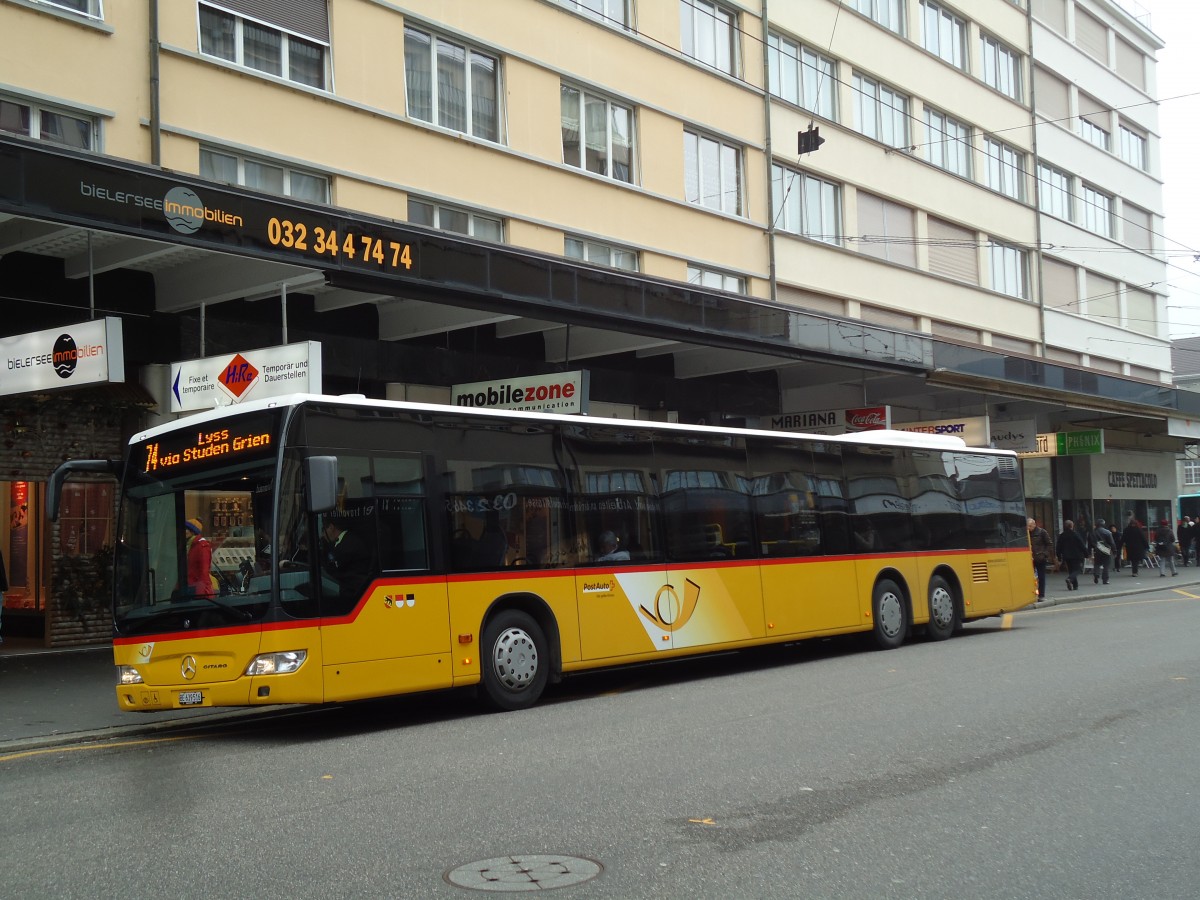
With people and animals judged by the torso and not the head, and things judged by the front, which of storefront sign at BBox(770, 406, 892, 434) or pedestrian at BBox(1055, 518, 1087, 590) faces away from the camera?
the pedestrian

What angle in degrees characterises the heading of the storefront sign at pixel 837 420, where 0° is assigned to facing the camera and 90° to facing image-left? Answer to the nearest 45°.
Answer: approximately 45°

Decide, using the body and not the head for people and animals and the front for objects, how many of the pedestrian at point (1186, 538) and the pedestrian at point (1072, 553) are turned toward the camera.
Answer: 1

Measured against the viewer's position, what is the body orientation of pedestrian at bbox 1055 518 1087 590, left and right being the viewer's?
facing away from the viewer

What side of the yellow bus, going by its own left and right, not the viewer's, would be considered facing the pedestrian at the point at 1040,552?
back

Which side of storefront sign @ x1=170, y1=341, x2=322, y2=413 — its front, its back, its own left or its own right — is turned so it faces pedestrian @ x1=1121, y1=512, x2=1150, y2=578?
back

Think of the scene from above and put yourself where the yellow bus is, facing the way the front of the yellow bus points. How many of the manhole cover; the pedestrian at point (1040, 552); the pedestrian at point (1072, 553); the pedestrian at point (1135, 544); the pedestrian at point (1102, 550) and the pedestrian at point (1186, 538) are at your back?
5
